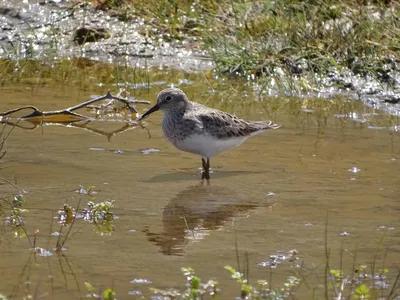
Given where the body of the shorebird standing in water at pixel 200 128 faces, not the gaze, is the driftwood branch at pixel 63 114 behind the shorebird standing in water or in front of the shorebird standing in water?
in front

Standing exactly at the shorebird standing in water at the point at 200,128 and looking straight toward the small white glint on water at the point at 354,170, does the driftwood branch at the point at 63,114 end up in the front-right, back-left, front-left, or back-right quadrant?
back-left

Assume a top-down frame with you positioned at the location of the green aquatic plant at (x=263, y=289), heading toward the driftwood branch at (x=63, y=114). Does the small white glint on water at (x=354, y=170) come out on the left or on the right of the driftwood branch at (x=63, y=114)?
right

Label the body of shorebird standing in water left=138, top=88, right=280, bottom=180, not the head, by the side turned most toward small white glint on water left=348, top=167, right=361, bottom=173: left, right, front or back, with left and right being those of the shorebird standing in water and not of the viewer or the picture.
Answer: back

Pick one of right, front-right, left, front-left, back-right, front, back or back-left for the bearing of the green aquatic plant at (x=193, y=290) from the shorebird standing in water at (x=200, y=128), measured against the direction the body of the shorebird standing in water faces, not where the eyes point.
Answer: left

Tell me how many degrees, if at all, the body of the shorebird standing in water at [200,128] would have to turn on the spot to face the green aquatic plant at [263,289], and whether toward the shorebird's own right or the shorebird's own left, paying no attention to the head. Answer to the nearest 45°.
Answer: approximately 90° to the shorebird's own left

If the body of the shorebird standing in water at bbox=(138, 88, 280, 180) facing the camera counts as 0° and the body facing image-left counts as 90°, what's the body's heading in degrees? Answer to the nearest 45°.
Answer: approximately 90°

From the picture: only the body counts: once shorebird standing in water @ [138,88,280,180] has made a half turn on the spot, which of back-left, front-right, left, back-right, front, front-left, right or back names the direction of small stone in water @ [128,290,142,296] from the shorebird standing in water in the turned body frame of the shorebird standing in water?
right
